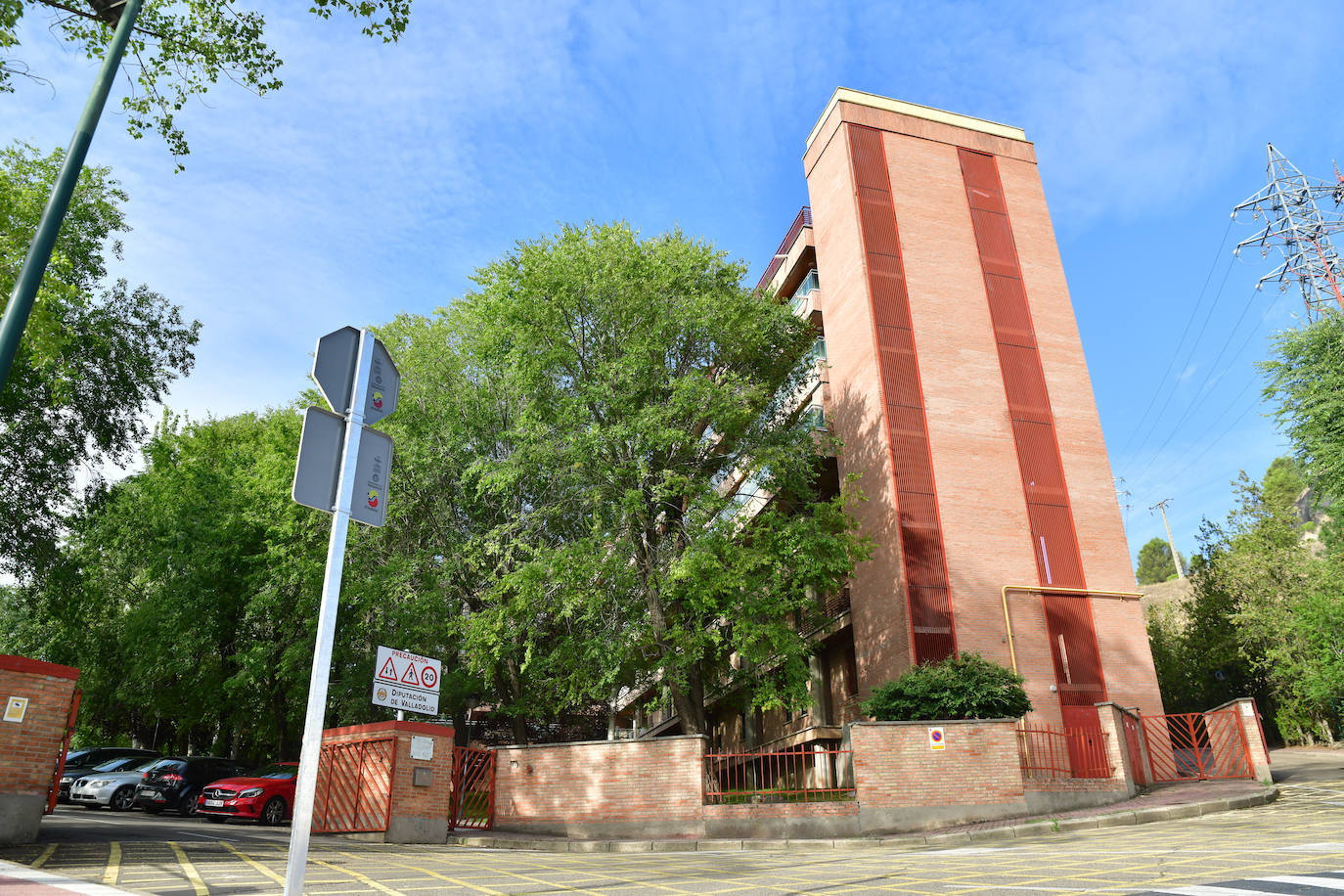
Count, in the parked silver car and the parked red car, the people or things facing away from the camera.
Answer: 0

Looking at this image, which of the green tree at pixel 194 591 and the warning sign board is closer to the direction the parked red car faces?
the warning sign board

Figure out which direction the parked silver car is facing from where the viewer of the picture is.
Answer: facing the viewer and to the left of the viewer

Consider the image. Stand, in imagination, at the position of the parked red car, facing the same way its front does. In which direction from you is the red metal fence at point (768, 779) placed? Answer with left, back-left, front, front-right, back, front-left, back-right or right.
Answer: left

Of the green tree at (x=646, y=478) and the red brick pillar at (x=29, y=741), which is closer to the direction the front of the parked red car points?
the red brick pillar

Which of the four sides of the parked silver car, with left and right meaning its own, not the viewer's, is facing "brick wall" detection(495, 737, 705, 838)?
left

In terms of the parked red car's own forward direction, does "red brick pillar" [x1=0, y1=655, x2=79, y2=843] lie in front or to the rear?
in front

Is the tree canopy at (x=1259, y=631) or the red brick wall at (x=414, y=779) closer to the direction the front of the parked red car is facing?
the red brick wall
